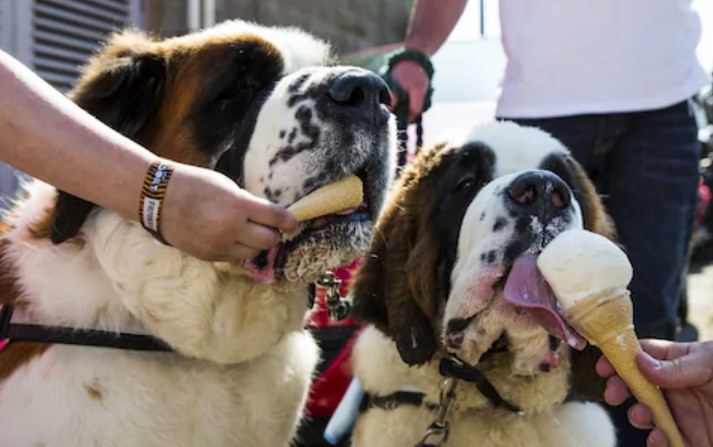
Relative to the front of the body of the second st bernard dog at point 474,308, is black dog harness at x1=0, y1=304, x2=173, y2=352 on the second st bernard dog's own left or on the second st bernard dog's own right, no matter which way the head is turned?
on the second st bernard dog's own right

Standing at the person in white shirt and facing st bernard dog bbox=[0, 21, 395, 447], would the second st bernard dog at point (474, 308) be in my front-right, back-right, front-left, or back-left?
front-left

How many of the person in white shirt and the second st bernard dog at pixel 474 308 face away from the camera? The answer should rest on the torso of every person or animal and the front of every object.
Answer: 0

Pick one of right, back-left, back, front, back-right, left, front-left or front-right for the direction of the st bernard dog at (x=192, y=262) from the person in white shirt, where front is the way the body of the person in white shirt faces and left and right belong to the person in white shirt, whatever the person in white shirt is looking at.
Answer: front-right

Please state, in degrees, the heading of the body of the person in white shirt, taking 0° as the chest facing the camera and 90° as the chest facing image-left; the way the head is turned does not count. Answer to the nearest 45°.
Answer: approximately 0°

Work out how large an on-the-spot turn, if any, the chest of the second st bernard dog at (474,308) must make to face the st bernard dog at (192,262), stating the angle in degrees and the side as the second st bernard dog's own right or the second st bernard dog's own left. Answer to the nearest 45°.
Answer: approximately 90° to the second st bernard dog's own right

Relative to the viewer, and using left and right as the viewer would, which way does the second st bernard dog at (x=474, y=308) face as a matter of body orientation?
facing the viewer and to the right of the viewer

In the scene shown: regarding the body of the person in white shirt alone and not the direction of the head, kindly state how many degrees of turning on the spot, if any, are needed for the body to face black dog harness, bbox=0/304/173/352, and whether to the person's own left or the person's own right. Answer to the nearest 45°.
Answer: approximately 45° to the person's own right
